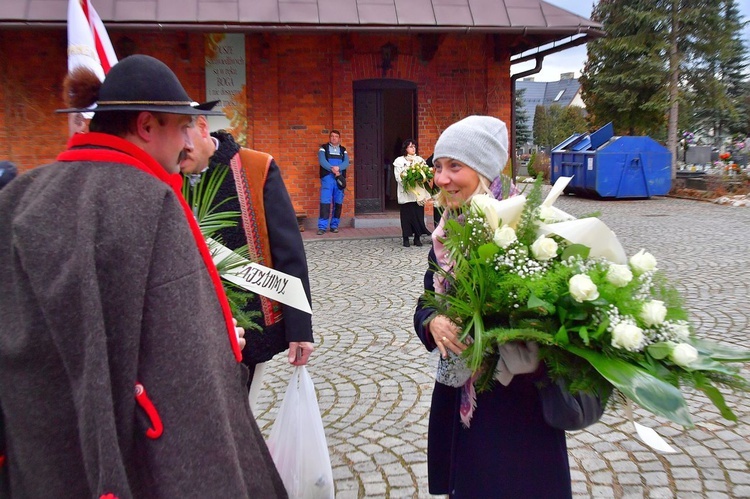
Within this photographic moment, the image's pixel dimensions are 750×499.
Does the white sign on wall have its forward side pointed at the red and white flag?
yes

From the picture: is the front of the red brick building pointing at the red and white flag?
yes

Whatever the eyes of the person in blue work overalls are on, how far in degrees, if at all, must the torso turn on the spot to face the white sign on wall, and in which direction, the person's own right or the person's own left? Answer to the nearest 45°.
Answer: approximately 90° to the person's own right

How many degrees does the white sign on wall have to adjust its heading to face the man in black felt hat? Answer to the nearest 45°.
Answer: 0° — it already faces them

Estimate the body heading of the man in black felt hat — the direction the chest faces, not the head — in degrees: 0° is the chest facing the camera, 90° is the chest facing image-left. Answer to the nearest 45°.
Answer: approximately 225°

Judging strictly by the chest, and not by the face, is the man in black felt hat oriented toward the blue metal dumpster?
yes

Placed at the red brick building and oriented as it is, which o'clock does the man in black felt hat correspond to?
The man in black felt hat is roughly at 12 o'clock from the red brick building.

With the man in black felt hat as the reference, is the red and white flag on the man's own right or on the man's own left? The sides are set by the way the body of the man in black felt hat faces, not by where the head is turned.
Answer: on the man's own left

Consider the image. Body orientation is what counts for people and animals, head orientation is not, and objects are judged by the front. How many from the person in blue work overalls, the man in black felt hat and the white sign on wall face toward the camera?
2

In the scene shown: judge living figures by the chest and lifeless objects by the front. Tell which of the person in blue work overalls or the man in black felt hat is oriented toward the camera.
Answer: the person in blue work overalls

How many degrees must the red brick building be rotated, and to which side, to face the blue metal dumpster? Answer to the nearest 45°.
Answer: approximately 135° to its left

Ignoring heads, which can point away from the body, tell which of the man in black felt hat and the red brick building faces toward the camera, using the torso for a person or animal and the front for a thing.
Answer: the red brick building

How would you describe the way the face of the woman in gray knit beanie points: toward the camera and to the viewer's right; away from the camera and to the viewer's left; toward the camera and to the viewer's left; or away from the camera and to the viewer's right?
toward the camera and to the viewer's left

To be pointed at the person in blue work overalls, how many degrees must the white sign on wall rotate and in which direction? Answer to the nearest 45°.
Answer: approximately 90° to its left

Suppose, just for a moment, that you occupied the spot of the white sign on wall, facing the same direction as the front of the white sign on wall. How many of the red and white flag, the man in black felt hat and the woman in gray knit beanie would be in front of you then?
3

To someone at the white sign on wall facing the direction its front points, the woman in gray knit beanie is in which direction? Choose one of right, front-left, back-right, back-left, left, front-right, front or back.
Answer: front

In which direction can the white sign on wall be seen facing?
toward the camera

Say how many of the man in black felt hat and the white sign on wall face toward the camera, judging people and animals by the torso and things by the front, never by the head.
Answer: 1

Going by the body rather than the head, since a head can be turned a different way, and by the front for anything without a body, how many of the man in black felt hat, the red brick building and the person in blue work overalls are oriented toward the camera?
2
